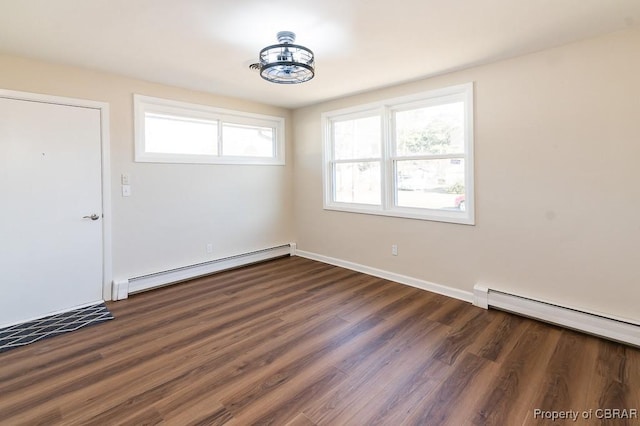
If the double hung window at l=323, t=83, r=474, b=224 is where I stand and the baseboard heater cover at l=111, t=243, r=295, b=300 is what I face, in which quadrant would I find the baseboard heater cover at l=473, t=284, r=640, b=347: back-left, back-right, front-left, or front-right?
back-left

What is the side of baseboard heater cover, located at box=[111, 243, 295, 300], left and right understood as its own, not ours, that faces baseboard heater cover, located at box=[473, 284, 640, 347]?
front

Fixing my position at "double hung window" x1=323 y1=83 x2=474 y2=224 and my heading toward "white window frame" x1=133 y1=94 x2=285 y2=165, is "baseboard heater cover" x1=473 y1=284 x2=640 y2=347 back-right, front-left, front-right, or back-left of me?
back-left

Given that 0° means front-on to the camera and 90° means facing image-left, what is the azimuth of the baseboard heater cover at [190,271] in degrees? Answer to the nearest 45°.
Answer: approximately 315°

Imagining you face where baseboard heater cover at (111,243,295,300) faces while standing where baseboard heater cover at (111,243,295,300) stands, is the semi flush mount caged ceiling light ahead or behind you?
ahead

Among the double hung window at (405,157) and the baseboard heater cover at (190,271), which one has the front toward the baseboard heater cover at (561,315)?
the baseboard heater cover at (190,271)

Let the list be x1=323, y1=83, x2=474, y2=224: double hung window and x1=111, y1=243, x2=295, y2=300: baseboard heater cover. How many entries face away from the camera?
0

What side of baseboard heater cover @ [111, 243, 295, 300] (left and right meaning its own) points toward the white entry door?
right

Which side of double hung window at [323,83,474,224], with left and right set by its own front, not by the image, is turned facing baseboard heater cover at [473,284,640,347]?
left

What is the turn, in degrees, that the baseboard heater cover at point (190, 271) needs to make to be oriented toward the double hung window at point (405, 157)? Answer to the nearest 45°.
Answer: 0° — it already faces it

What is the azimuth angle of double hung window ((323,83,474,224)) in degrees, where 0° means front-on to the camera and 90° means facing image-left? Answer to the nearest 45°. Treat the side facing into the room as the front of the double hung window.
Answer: approximately 45°

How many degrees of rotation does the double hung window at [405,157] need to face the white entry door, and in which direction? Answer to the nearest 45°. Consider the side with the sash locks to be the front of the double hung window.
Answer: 0° — it already faces it

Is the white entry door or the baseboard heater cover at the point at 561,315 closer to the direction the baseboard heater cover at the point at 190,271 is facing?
the baseboard heater cover
